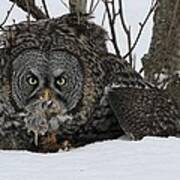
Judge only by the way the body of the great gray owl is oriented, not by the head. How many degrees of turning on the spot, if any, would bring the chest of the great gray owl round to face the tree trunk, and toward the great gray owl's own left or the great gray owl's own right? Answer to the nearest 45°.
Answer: approximately 135° to the great gray owl's own left

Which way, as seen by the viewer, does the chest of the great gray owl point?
toward the camera
